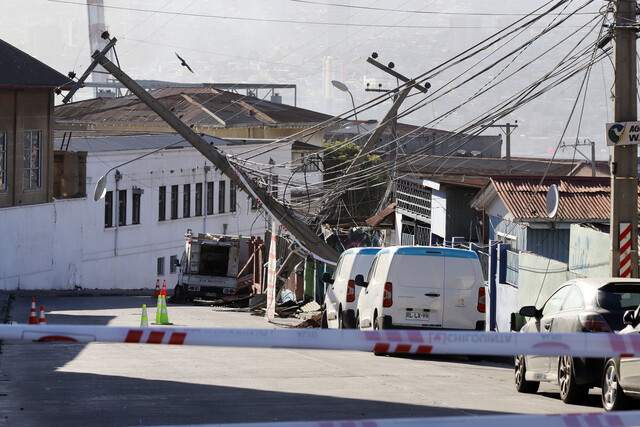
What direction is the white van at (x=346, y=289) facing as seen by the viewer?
away from the camera

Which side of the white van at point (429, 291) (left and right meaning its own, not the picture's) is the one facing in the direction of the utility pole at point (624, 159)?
right

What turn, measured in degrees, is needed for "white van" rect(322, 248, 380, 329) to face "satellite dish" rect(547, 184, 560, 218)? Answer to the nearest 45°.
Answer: approximately 90° to its right

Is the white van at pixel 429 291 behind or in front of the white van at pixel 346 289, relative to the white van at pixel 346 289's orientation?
behind

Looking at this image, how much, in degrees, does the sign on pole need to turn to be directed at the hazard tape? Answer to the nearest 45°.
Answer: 0° — it already faces it

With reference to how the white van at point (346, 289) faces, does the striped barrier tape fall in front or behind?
behind

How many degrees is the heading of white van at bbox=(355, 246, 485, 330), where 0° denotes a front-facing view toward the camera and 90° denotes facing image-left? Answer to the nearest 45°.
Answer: approximately 180°

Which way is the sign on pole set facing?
toward the camera
